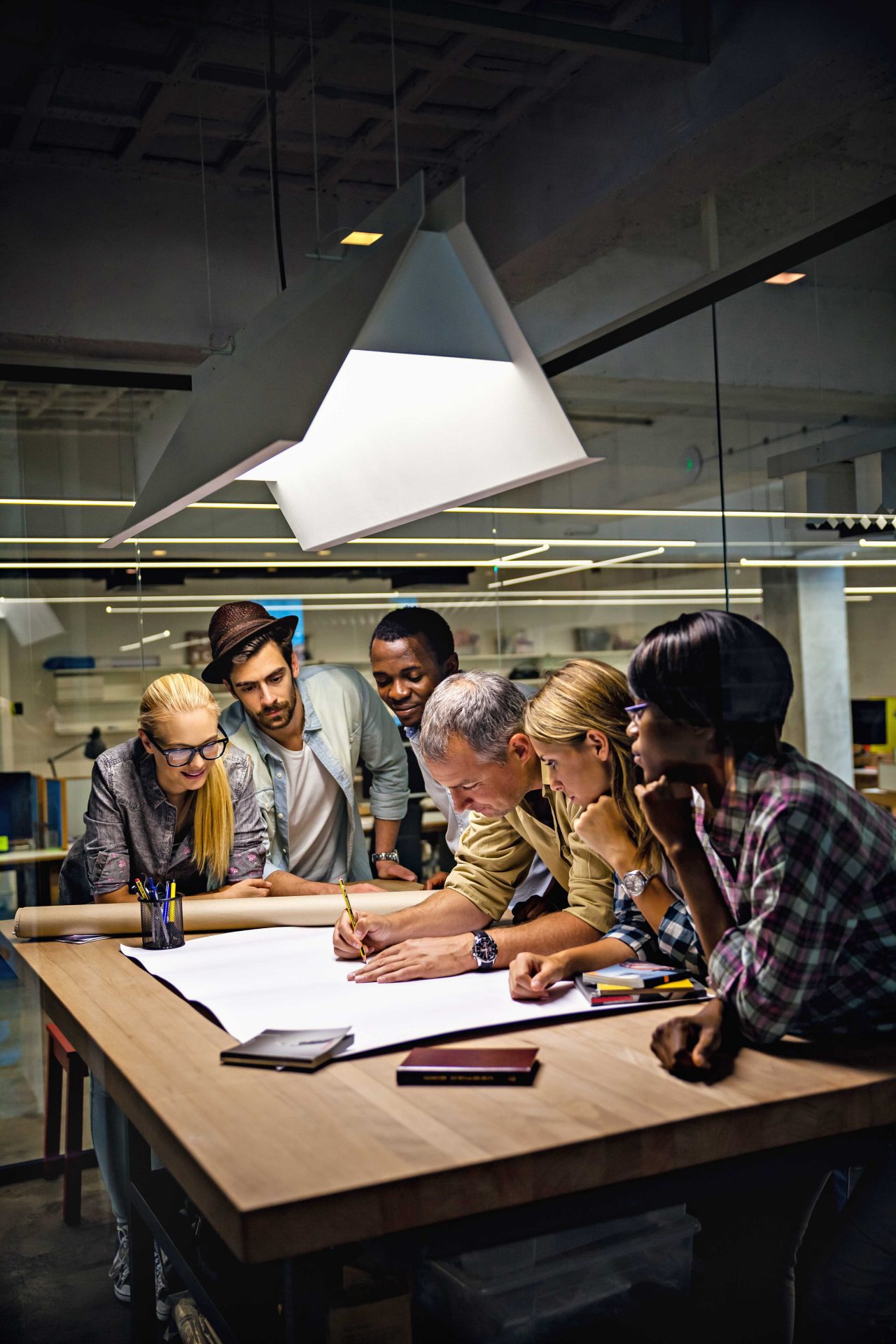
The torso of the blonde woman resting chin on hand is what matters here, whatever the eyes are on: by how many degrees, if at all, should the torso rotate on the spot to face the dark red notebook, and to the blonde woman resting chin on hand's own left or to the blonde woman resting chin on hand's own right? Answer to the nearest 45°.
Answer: approximately 90° to the blonde woman resting chin on hand's own left

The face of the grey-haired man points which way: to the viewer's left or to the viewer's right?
to the viewer's left

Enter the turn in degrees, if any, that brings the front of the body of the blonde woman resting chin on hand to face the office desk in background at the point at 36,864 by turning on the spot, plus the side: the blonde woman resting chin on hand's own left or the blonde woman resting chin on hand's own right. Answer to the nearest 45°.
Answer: approximately 45° to the blonde woman resting chin on hand's own right

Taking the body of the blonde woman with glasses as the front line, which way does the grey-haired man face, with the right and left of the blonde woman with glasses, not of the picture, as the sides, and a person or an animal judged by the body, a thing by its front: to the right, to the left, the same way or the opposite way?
to the right

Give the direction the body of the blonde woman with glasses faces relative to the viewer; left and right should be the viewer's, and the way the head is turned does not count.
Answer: facing the viewer and to the right of the viewer

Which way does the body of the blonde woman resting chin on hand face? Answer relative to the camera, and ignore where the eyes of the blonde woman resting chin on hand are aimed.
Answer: to the viewer's left

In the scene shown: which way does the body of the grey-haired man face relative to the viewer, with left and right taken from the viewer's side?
facing the viewer and to the left of the viewer

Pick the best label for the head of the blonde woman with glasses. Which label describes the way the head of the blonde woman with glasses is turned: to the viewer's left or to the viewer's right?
to the viewer's right

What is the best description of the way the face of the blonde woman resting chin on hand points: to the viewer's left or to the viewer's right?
to the viewer's left

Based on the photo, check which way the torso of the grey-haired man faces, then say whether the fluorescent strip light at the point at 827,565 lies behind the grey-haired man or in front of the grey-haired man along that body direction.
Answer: behind

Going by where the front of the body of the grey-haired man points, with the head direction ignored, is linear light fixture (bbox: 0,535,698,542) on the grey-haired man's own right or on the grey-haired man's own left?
on the grey-haired man's own right

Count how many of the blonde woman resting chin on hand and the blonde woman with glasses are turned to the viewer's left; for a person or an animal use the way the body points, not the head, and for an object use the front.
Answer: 1

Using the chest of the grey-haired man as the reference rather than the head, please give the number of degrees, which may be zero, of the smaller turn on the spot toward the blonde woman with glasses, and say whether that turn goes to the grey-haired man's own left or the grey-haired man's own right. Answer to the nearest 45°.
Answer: approximately 90° to the grey-haired man's own right
